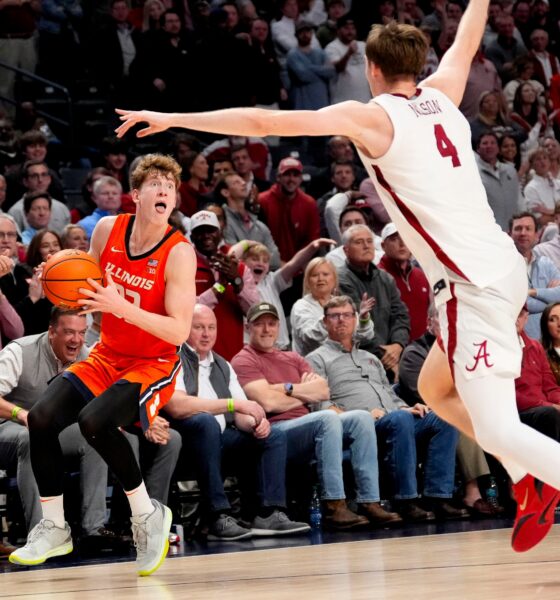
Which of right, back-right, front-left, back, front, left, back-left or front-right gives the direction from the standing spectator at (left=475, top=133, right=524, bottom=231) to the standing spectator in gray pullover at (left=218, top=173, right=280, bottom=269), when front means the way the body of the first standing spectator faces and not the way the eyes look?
front-right

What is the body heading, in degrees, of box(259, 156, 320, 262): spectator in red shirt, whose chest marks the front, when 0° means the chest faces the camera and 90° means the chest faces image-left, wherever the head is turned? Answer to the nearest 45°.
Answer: approximately 0°

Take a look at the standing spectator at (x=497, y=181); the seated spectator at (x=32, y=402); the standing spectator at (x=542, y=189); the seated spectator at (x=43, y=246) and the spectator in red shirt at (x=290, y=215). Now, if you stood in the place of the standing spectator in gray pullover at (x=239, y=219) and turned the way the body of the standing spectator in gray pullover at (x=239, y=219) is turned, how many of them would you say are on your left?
3

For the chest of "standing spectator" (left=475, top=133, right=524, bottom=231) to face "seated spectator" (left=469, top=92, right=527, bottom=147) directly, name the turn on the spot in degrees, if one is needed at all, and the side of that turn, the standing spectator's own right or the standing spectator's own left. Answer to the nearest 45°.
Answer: approximately 180°

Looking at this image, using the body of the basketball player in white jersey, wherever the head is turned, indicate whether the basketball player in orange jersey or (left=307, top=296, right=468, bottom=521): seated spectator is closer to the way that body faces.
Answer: the basketball player in orange jersey

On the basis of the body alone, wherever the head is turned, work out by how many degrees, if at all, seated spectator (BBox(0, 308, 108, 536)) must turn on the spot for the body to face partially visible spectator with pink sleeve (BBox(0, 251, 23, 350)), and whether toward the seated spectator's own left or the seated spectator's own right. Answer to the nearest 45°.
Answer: approximately 135° to the seated spectator's own left

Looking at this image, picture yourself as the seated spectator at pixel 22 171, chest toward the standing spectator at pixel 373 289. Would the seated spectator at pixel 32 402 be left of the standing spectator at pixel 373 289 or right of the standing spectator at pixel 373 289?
right

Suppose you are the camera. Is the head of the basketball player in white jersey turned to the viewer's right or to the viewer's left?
to the viewer's left
